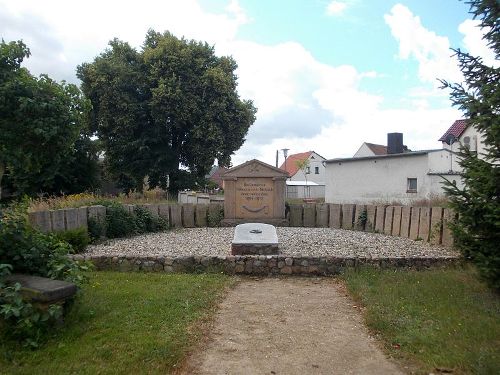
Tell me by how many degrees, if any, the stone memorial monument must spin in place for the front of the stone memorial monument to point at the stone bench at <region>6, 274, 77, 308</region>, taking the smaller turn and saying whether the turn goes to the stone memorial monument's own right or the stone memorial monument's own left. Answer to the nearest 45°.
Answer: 0° — it already faces it

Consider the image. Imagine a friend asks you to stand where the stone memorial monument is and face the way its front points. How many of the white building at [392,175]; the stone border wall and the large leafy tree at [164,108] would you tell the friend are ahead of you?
1

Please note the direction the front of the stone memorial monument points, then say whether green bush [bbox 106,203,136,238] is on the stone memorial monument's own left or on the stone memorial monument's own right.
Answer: on the stone memorial monument's own right

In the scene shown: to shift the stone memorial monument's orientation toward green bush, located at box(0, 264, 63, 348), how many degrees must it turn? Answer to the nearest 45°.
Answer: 0° — it already faces it

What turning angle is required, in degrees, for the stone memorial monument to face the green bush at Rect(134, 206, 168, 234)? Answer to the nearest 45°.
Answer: approximately 45° to its right

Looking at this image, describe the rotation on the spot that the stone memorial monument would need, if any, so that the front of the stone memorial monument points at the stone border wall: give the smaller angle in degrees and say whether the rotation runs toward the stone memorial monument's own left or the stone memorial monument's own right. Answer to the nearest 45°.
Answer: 0° — it already faces it

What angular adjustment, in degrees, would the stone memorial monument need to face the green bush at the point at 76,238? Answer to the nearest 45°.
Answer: approximately 45° to its right

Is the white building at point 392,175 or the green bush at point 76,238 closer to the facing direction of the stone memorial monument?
the green bush

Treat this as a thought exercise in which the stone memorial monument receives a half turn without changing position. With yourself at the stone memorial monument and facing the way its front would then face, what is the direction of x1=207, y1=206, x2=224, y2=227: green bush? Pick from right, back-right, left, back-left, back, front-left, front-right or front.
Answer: left

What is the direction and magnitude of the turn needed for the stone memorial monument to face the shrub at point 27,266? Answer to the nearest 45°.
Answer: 0° — it already faces it

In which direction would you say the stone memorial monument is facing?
toward the camera

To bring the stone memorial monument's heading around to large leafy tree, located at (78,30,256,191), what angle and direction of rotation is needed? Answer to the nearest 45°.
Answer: approximately 135° to its right
